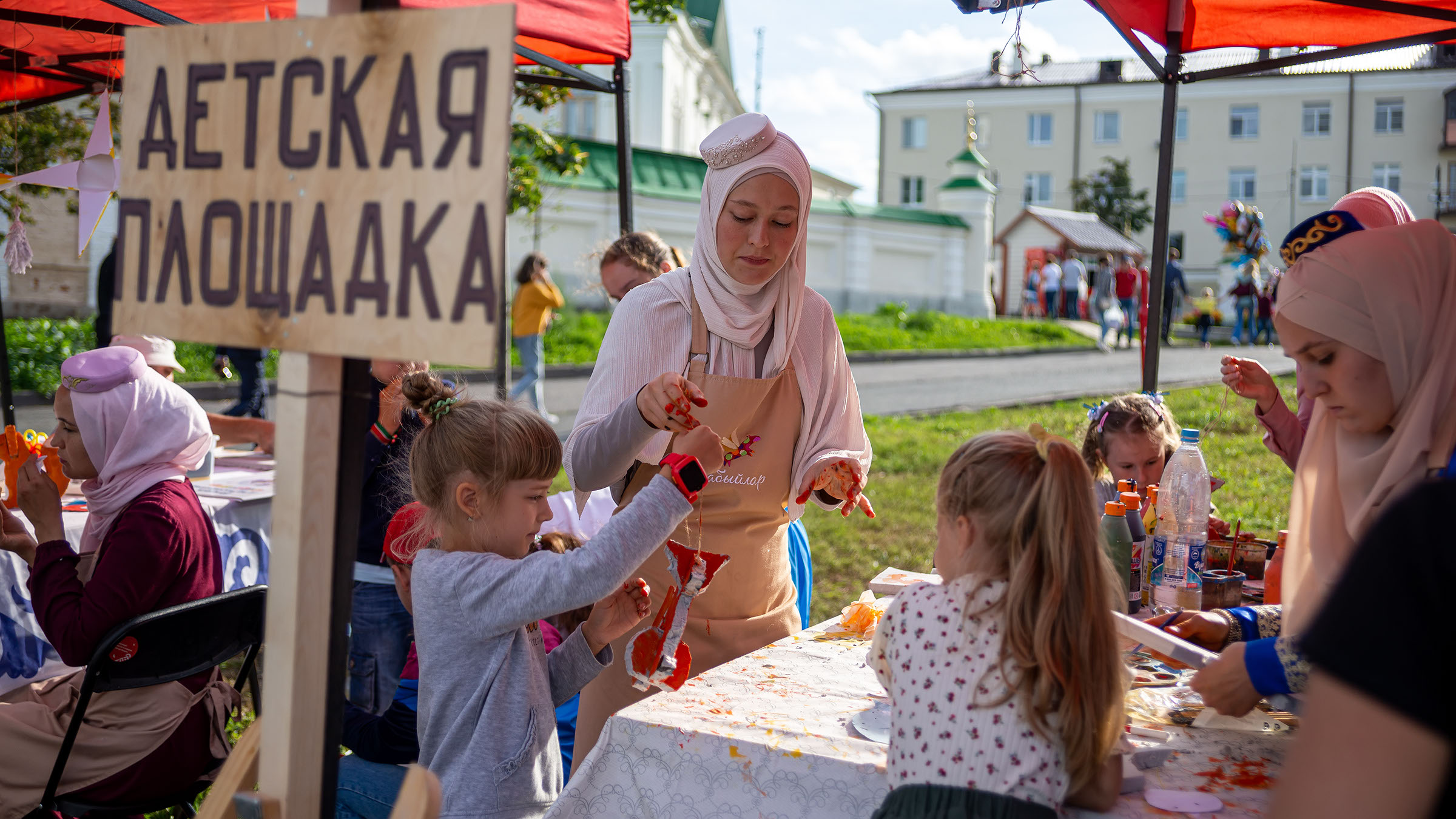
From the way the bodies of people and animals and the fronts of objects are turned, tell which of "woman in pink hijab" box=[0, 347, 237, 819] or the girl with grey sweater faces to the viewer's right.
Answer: the girl with grey sweater

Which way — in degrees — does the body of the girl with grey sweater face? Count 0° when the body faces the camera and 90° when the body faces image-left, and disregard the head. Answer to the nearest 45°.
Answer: approximately 270°

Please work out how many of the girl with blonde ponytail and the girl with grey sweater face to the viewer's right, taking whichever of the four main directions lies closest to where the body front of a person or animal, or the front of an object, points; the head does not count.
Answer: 1

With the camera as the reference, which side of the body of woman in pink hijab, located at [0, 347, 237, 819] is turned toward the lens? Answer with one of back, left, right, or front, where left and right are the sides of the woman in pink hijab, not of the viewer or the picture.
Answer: left

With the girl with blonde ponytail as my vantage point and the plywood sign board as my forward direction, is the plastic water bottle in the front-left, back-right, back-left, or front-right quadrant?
back-right

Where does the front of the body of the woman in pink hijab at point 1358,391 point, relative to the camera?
to the viewer's left

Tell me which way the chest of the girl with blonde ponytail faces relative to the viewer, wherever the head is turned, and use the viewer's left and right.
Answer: facing away from the viewer and to the left of the viewer

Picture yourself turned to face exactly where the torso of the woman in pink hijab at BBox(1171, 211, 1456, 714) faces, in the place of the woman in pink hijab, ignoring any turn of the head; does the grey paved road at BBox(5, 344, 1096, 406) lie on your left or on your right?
on your right

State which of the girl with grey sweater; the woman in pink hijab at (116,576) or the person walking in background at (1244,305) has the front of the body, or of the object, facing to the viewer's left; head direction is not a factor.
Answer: the woman in pink hijab
